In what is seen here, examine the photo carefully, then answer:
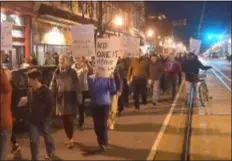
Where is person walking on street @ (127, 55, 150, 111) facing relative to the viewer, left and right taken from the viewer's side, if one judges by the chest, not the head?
facing the viewer

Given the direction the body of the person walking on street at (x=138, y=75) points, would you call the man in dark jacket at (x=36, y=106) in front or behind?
in front

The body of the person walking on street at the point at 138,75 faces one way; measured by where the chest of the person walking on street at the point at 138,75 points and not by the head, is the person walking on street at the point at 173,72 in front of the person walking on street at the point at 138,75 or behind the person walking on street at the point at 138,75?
behind

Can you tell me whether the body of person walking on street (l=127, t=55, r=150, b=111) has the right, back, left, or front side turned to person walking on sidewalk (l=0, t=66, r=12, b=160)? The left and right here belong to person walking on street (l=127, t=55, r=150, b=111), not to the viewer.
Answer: front

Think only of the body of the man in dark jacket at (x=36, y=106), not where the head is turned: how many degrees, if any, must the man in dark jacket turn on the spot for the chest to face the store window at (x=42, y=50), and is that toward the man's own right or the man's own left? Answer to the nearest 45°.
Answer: approximately 135° to the man's own right

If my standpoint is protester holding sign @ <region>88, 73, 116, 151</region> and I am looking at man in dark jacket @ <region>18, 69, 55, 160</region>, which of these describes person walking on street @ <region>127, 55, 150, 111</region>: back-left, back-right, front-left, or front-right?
back-right

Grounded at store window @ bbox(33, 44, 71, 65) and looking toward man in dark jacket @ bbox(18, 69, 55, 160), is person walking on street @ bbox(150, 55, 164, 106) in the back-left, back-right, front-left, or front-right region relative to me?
front-left

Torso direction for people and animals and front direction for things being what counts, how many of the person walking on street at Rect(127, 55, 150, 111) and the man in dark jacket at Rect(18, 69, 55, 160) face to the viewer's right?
0

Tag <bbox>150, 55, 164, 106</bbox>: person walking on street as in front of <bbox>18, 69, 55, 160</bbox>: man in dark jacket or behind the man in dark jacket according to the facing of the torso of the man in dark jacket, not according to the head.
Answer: behind

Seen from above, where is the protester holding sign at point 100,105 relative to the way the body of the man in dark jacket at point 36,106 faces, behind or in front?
behind
